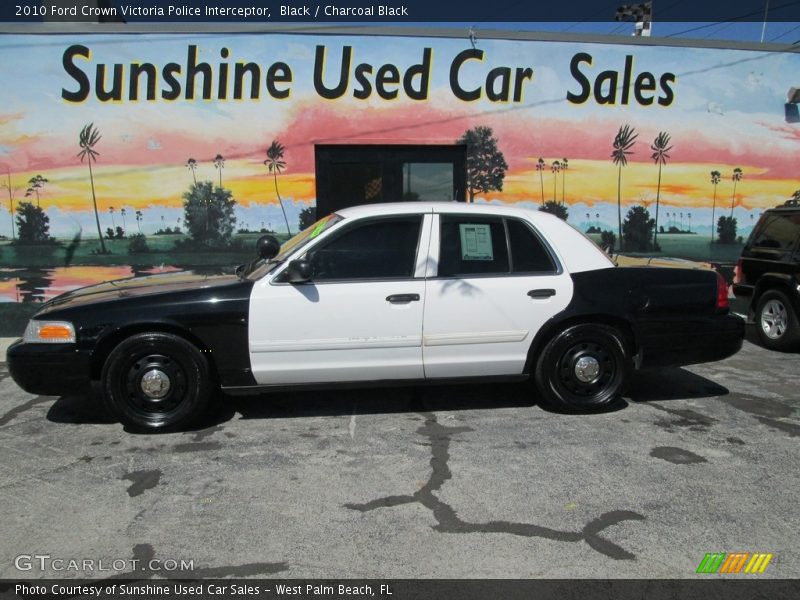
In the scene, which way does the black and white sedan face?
to the viewer's left

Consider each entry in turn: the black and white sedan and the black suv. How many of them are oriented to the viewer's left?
1

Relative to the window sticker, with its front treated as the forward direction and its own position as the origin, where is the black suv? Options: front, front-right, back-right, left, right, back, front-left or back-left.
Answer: back-left

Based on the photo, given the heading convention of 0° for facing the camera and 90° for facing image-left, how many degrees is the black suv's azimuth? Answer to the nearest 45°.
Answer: approximately 315°

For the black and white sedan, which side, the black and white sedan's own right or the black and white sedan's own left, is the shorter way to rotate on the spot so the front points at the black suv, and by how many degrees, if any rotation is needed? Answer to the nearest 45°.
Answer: approximately 135° to the black and white sedan's own right

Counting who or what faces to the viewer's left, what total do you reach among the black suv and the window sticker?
0
